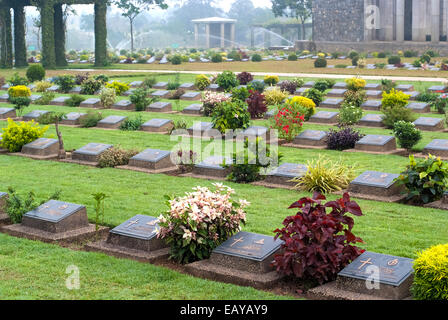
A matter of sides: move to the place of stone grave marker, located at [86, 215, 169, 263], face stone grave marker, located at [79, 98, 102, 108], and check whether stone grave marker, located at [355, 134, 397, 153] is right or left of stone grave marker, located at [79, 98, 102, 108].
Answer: right

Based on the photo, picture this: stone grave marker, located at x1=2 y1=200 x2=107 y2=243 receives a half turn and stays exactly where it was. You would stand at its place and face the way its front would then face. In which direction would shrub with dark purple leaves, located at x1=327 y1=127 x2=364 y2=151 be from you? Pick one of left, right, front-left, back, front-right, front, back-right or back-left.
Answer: front

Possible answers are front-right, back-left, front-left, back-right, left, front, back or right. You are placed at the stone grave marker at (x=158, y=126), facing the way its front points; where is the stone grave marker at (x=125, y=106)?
back-right

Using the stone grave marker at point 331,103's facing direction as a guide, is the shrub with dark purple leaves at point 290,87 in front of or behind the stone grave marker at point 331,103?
behind

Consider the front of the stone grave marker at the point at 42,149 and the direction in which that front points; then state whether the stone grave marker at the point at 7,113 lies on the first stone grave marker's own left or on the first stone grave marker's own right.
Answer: on the first stone grave marker's own right

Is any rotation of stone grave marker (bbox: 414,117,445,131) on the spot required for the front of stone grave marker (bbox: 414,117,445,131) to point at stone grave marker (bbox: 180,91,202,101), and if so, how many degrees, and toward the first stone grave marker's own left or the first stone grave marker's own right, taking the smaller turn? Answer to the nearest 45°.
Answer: approximately 135° to the first stone grave marker's own right

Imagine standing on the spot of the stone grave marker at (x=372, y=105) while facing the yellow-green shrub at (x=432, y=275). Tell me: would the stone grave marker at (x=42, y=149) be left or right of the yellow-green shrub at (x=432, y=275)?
right

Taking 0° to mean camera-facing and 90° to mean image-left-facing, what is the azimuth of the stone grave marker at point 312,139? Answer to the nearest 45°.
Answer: approximately 45°

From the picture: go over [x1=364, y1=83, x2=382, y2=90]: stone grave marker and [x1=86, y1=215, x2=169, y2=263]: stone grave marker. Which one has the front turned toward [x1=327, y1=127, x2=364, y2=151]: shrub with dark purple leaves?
[x1=364, y1=83, x2=382, y2=90]: stone grave marker

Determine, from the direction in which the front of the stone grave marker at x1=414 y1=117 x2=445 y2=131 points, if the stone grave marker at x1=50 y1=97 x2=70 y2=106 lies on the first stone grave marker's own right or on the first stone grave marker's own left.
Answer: on the first stone grave marker's own right

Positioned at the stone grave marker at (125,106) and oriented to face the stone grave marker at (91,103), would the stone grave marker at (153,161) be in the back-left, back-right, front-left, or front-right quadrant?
back-left

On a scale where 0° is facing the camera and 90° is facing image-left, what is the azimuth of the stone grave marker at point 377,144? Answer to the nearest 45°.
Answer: approximately 45°

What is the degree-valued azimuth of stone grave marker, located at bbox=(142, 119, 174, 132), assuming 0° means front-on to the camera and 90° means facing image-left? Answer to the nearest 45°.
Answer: approximately 45°
